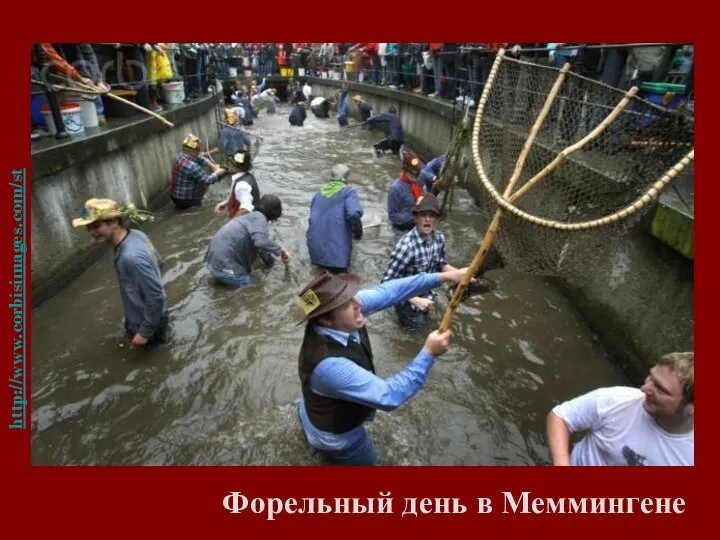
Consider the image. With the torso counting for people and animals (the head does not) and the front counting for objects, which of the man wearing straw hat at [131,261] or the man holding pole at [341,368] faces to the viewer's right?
the man holding pole

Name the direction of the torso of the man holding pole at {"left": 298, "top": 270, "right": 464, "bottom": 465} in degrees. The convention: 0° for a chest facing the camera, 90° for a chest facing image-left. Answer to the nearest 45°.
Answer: approximately 270°

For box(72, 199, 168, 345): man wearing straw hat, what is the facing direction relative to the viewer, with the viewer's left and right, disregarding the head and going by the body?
facing to the left of the viewer

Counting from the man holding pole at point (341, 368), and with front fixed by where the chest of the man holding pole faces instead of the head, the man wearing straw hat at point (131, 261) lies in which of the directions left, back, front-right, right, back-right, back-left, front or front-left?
back-left

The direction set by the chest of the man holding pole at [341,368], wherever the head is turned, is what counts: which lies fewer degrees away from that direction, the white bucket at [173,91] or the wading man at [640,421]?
the wading man

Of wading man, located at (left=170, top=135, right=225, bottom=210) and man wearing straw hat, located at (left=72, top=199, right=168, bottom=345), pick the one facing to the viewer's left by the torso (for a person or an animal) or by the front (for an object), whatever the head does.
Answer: the man wearing straw hat

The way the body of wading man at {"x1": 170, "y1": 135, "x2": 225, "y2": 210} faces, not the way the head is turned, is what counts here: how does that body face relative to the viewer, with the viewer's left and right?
facing away from the viewer and to the right of the viewer

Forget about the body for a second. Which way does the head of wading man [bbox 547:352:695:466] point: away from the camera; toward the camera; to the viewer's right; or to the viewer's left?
to the viewer's left

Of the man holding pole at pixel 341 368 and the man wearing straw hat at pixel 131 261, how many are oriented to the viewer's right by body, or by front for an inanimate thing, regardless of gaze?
1

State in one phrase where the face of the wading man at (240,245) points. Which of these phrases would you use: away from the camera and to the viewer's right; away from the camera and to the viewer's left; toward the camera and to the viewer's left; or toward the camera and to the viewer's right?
away from the camera and to the viewer's right
